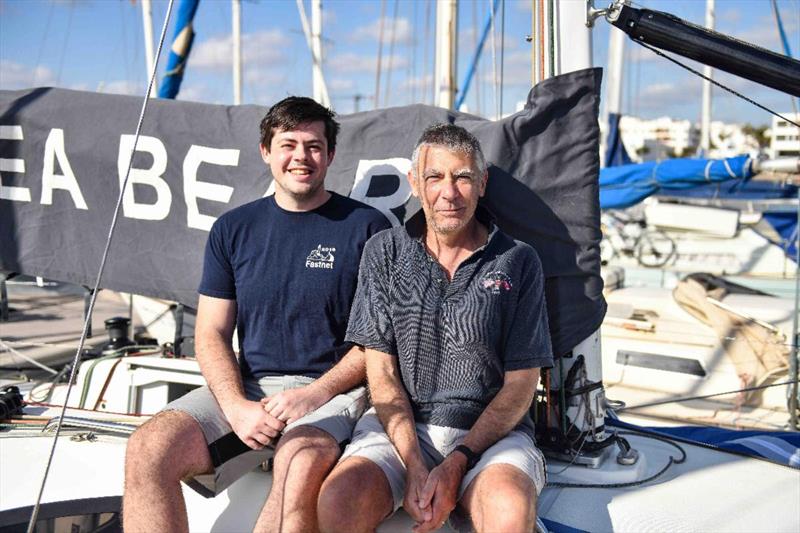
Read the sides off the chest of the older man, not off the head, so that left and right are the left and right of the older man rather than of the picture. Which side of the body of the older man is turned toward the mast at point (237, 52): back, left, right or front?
back

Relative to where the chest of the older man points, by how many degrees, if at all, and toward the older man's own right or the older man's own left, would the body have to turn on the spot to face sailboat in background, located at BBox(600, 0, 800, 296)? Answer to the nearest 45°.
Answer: approximately 135° to the older man's own left

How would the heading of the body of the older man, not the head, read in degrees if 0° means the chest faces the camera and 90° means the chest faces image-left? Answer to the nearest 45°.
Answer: approximately 0°

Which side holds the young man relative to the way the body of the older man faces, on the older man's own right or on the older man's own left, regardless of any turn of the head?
on the older man's own right

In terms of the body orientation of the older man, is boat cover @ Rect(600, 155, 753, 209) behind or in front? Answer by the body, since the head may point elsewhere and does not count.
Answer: behind

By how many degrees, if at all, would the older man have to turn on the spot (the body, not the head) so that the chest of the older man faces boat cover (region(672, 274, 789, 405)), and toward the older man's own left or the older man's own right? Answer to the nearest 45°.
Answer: approximately 135° to the older man's own left
